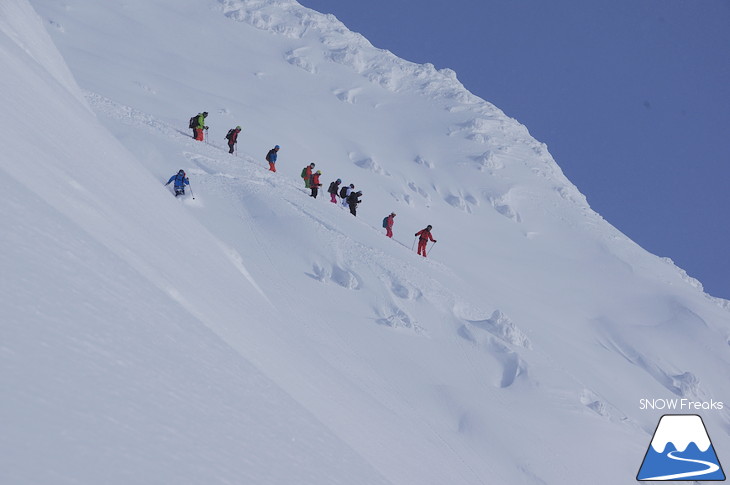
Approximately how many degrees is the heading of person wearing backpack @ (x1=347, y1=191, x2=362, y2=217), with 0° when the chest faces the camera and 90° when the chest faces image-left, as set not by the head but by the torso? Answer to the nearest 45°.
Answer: approximately 270°

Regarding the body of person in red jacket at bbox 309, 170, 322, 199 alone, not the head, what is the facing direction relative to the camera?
to the viewer's right

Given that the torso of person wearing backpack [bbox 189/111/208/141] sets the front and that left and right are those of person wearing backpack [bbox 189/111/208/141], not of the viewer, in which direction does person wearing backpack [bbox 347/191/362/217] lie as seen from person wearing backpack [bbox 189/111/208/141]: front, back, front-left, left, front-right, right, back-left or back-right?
front

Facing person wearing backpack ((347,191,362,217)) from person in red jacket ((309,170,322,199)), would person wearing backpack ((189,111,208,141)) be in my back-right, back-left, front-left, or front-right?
back-left

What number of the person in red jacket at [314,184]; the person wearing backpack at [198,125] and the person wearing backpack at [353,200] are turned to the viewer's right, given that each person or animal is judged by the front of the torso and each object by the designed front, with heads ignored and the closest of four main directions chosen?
3

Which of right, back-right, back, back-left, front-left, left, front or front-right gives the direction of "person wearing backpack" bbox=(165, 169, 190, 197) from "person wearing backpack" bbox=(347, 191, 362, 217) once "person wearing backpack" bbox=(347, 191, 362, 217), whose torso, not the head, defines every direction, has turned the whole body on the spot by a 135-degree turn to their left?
left

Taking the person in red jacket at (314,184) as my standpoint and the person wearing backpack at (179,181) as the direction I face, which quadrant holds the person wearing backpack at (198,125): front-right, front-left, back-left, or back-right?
front-right

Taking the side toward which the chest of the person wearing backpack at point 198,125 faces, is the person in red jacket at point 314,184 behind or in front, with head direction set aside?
in front

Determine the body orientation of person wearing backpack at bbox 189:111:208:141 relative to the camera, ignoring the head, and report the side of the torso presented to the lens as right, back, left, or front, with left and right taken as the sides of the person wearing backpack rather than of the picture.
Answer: right
